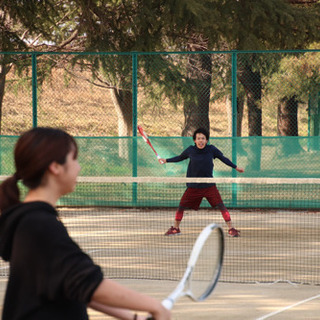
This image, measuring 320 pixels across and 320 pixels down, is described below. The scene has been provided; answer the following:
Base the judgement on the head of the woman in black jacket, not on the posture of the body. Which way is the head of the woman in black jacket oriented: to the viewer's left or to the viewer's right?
to the viewer's right

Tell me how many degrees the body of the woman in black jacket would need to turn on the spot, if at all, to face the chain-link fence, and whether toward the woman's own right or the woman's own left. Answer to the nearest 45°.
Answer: approximately 90° to the woman's own left

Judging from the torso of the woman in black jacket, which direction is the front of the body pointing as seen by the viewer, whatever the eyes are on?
to the viewer's right

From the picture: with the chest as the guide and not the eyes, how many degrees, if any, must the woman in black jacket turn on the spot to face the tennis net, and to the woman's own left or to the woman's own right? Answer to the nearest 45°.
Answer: approximately 90° to the woman's own left
